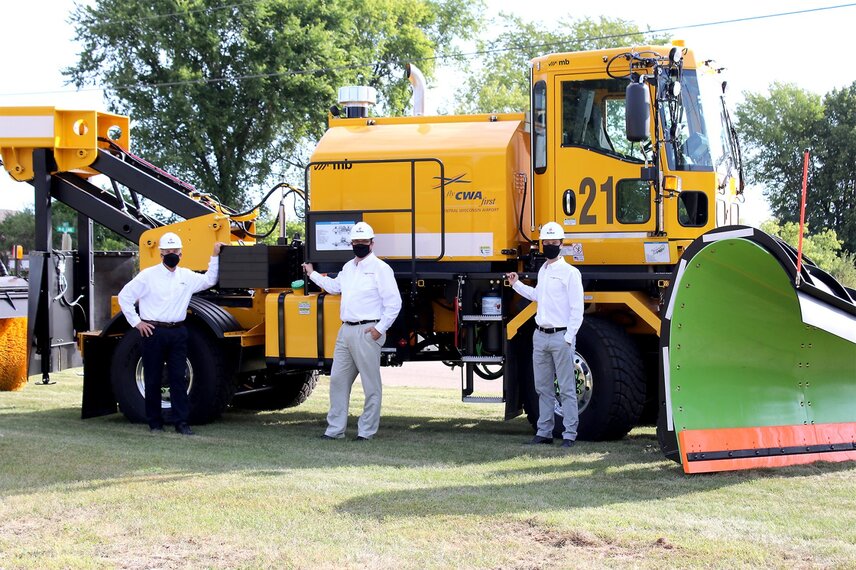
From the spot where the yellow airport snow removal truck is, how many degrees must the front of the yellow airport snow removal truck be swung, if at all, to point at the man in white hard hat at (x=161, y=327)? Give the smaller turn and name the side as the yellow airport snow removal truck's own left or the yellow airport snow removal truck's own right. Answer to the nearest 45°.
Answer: approximately 135° to the yellow airport snow removal truck's own right

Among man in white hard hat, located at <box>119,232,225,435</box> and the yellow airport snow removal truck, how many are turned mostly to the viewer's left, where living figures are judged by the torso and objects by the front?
0

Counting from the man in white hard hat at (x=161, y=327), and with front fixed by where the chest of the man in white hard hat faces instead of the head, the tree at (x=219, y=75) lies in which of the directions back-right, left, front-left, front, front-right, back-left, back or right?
back

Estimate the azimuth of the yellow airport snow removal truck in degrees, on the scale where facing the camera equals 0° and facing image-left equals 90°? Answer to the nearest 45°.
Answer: approximately 315°

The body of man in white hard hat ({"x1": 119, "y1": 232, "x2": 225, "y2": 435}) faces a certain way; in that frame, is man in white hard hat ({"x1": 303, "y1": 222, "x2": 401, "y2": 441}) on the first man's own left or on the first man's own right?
on the first man's own left

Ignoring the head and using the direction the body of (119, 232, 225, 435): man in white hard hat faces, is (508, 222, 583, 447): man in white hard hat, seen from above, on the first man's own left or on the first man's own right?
on the first man's own left

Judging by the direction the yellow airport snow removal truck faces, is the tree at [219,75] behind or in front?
behind

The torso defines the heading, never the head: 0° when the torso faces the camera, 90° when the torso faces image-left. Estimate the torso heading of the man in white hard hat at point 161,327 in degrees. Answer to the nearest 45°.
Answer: approximately 0°
